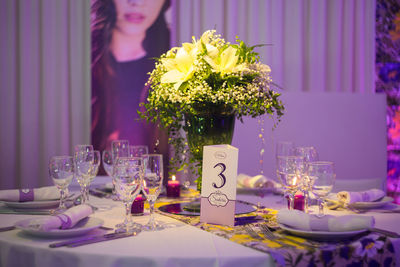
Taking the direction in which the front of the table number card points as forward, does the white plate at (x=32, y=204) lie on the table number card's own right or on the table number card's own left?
on the table number card's own right

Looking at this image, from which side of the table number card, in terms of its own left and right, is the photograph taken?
front

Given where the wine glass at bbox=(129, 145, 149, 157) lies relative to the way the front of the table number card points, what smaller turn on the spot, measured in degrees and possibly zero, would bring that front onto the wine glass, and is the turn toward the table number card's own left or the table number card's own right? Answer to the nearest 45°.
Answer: approximately 135° to the table number card's own right

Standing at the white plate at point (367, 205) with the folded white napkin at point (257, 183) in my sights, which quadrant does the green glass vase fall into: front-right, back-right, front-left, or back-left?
front-left

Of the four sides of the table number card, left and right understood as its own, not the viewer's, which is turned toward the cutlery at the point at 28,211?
right

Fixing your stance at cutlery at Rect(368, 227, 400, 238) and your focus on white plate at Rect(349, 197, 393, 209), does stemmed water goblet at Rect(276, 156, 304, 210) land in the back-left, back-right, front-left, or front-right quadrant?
front-left
